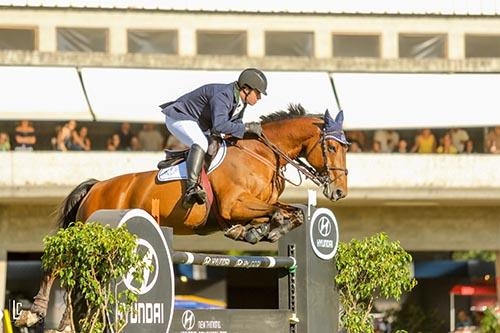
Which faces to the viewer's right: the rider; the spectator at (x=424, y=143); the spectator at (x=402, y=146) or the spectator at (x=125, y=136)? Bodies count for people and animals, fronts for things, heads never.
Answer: the rider

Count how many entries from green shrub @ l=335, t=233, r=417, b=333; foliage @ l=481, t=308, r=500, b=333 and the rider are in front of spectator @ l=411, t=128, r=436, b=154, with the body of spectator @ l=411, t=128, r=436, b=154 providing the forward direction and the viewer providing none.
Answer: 3

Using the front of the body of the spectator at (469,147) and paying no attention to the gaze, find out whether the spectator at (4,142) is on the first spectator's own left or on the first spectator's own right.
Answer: on the first spectator's own right

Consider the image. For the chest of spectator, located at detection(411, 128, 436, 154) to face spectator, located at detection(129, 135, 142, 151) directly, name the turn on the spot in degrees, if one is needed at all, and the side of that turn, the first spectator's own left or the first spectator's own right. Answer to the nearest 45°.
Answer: approximately 90° to the first spectator's own right

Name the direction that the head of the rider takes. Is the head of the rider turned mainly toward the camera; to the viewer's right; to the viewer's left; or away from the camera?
to the viewer's right

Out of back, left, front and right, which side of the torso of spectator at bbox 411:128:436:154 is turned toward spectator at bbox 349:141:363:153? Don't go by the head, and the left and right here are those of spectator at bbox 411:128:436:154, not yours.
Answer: right

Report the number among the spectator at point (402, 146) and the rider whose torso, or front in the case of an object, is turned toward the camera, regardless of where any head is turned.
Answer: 1

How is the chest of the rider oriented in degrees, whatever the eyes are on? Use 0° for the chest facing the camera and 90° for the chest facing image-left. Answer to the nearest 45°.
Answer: approximately 270°

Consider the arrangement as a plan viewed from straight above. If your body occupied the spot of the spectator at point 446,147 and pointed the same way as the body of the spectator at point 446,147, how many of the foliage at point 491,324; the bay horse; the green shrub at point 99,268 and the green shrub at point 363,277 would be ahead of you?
4

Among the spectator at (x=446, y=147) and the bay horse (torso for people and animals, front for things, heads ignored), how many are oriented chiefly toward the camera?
1

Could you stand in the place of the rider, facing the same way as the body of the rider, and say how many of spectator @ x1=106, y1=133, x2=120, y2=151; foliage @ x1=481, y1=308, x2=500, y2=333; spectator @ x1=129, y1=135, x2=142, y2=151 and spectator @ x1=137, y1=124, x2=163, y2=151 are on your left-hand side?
3

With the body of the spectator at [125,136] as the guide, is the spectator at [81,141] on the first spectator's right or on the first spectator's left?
on the first spectator's right
